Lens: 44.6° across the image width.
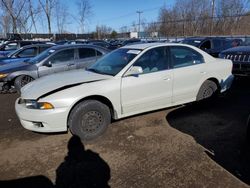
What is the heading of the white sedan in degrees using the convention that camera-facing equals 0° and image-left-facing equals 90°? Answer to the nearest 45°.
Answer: approximately 45°

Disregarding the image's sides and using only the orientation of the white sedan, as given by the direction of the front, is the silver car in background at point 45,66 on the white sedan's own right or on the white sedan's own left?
on the white sedan's own right

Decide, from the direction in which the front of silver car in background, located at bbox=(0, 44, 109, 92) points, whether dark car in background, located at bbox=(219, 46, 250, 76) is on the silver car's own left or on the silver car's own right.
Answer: on the silver car's own left

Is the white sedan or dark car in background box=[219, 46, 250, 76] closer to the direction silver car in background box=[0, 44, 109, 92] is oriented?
the white sedan

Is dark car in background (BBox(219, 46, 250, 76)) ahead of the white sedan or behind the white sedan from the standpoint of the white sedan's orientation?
behind
